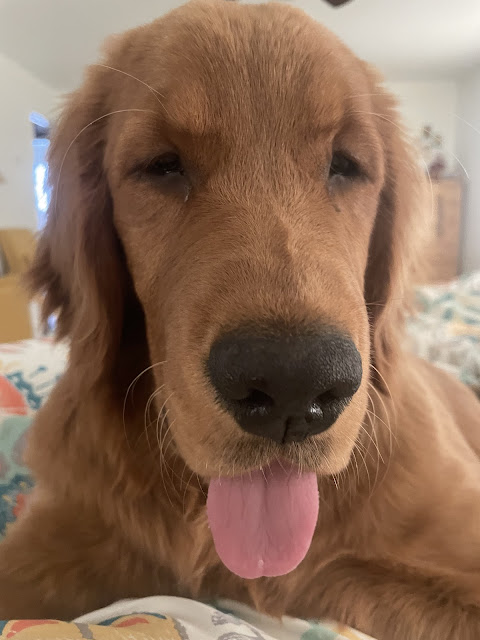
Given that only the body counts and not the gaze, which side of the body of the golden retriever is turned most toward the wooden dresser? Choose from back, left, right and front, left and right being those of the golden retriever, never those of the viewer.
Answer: back

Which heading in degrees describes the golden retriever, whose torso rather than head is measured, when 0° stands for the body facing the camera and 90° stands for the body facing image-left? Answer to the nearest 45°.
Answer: approximately 0°
